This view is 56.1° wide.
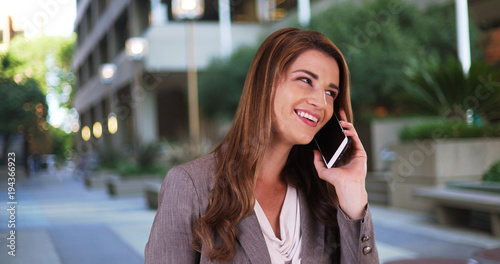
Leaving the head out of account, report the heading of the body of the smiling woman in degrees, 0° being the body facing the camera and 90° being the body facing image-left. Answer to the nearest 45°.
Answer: approximately 315°

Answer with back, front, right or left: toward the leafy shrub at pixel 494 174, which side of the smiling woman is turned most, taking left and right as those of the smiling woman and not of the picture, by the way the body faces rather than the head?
left

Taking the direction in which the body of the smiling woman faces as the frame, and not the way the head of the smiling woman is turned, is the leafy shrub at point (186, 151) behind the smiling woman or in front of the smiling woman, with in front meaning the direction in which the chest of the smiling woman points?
behind

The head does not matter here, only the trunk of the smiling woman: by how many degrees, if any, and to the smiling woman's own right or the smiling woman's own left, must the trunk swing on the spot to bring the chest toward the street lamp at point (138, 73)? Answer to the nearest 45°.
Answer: approximately 135° to the smiling woman's own left

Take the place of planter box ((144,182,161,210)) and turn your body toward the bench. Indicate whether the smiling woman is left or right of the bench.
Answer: right

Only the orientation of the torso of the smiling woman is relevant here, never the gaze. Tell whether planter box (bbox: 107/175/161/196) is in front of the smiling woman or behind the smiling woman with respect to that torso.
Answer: behind

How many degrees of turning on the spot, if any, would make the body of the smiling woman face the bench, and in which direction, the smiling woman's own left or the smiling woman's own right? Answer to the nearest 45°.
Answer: approximately 90° to the smiling woman's own left

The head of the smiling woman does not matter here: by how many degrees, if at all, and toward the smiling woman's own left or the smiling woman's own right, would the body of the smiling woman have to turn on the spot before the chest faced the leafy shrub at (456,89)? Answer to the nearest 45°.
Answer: approximately 90° to the smiling woman's own left

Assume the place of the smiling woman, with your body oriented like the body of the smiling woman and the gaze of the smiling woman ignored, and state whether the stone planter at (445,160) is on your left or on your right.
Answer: on your left
